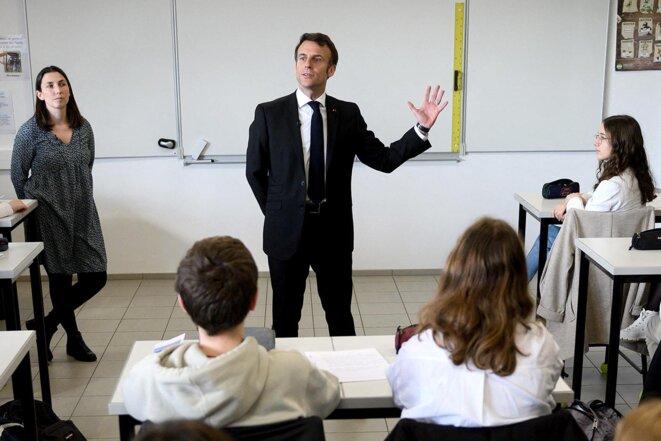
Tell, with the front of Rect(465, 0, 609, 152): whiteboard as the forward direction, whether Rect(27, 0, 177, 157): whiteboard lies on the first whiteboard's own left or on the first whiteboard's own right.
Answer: on the first whiteboard's own right

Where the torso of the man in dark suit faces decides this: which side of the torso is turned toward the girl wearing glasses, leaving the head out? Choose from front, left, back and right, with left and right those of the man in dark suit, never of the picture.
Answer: left

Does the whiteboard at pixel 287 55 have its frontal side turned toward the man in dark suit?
yes

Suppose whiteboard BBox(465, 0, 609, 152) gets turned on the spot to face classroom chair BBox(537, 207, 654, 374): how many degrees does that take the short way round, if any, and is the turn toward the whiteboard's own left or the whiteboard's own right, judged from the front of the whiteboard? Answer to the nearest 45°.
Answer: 0° — it already faces it

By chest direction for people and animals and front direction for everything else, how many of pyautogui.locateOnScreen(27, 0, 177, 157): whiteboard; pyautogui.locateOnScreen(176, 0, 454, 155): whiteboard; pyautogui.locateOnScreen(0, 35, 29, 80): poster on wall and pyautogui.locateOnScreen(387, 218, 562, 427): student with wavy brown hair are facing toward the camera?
3

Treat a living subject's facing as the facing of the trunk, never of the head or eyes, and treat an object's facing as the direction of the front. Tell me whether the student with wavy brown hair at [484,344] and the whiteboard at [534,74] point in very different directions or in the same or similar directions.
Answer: very different directions

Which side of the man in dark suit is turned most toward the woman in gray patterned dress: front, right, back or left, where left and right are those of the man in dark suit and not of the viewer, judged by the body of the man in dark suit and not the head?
right

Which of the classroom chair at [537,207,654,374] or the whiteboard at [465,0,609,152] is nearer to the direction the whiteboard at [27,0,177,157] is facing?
the classroom chair

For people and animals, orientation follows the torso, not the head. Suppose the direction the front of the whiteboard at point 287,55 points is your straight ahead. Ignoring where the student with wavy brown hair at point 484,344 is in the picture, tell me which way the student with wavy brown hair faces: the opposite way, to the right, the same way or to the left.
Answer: the opposite way

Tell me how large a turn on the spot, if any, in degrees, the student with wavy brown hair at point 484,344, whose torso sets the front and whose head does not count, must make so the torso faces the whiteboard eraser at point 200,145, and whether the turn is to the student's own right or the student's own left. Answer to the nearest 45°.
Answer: approximately 45° to the student's own left

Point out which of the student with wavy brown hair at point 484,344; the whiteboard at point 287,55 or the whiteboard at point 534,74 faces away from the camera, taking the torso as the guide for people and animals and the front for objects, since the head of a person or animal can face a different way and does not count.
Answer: the student with wavy brown hair

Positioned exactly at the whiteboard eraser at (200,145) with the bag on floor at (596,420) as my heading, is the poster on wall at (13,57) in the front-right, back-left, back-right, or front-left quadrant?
back-right
